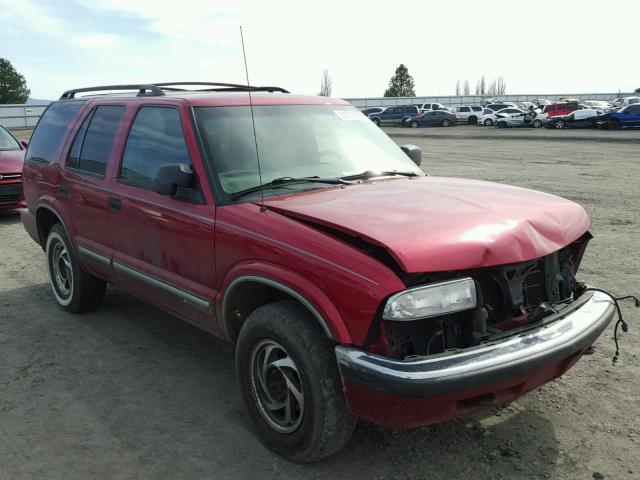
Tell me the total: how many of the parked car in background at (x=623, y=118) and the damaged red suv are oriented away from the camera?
0

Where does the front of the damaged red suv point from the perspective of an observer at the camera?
facing the viewer and to the right of the viewer

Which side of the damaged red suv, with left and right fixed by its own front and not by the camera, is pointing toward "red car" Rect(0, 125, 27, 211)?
back

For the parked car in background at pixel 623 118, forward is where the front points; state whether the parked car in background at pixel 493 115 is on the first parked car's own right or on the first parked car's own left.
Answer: on the first parked car's own right
